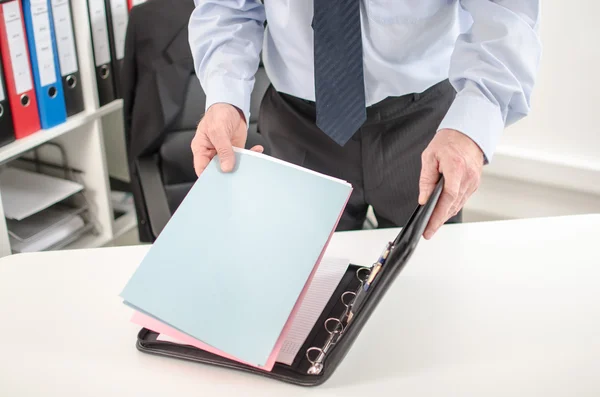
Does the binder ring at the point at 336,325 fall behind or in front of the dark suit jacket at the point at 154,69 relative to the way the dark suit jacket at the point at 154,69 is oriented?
in front

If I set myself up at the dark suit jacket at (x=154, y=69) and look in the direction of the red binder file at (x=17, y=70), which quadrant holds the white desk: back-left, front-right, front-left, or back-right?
back-left

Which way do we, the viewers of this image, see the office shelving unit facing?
facing the viewer and to the right of the viewer

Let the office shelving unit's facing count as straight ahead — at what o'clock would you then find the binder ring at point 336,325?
The binder ring is roughly at 1 o'clock from the office shelving unit.

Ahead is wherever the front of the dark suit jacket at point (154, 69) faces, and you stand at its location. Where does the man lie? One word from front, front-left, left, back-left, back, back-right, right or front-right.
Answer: front

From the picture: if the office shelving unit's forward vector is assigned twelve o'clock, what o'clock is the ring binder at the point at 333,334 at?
The ring binder is roughly at 1 o'clock from the office shelving unit.

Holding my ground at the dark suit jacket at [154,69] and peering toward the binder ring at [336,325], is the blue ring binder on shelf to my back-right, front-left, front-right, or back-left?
back-right

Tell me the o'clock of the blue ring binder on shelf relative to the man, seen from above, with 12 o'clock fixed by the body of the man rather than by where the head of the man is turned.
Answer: The blue ring binder on shelf is roughly at 4 o'clock from the man.

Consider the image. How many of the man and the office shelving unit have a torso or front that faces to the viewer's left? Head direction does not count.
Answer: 0

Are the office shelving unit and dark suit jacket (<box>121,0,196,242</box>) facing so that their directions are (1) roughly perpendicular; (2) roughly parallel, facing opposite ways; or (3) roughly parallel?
roughly parallel

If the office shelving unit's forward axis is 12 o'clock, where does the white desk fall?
The white desk is roughly at 1 o'clock from the office shelving unit.

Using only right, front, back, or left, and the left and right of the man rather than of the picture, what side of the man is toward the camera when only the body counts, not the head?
front
